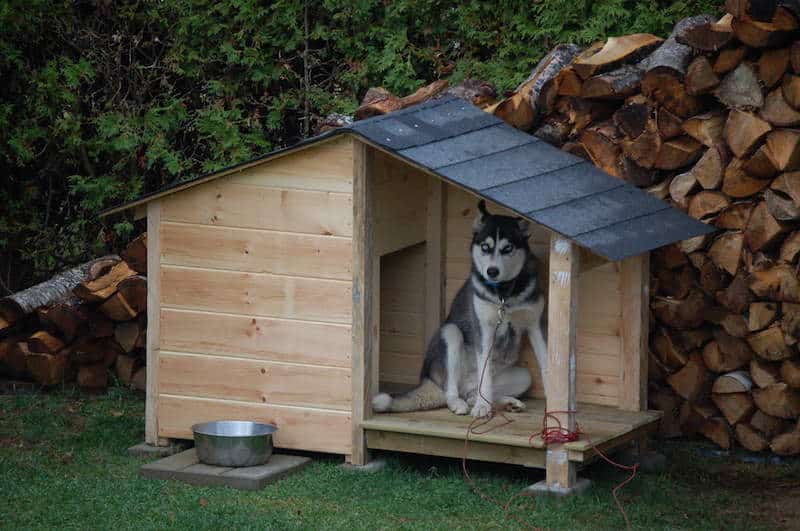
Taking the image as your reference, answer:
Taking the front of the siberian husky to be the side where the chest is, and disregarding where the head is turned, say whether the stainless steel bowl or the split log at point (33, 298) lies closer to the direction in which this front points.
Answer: the stainless steel bowl

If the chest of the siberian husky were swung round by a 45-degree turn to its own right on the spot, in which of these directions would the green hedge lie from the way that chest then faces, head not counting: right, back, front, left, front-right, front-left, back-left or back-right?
right

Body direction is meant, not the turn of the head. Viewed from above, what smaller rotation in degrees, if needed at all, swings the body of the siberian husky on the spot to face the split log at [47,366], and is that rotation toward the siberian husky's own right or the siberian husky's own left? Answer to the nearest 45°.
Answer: approximately 135° to the siberian husky's own right

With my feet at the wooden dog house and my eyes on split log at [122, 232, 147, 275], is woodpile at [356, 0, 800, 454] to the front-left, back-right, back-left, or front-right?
back-right

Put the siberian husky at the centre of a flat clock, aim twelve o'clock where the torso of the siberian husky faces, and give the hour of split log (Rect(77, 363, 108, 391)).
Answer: The split log is roughly at 4 o'clock from the siberian husky.

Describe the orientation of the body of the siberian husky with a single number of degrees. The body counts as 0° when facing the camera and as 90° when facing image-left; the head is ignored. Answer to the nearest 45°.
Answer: approximately 0°

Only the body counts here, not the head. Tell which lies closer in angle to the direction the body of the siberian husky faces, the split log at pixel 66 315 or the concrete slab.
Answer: the concrete slab

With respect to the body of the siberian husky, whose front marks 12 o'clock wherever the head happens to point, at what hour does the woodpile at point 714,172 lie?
The woodpile is roughly at 9 o'clock from the siberian husky.

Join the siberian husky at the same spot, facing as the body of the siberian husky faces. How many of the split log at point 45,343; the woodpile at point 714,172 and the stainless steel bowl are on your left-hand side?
1

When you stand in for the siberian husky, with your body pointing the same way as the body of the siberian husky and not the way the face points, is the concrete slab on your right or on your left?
on your right

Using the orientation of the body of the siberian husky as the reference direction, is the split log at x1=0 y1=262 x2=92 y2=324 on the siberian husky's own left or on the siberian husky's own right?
on the siberian husky's own right

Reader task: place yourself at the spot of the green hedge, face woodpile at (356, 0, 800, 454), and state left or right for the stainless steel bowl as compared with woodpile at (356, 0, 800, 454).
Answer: right

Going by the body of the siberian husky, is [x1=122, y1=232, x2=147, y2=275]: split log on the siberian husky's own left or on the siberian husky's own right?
on the siberian husky's own right
